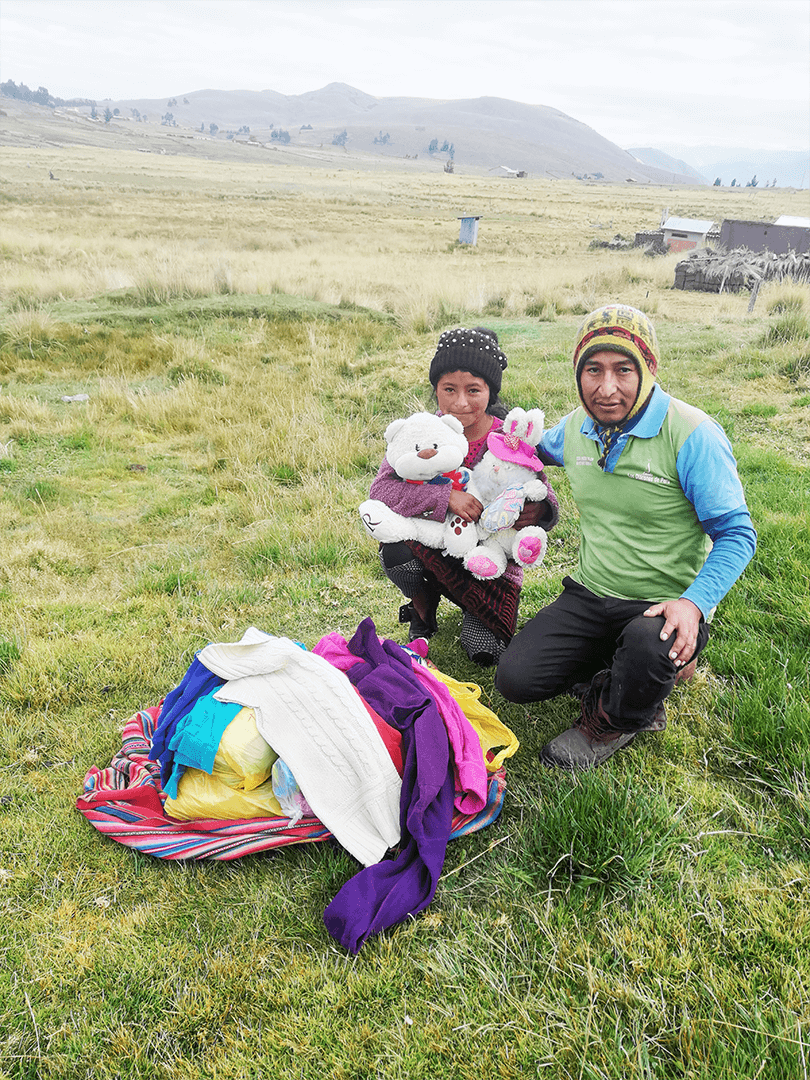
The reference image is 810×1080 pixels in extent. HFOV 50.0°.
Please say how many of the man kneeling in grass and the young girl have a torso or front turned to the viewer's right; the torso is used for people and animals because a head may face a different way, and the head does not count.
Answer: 0

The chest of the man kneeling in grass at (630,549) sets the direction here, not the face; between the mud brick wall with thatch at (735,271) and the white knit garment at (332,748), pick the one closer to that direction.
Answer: the white knit garment

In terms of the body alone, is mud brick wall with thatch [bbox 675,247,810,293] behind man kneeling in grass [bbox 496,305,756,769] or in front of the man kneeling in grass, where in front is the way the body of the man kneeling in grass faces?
behind

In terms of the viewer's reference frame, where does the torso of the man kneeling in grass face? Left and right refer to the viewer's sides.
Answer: facing the viewer and to the left of the viewer

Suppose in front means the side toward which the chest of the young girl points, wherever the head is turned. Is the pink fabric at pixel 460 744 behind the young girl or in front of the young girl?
in front

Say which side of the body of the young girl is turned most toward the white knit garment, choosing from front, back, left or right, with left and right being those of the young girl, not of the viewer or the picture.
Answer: front

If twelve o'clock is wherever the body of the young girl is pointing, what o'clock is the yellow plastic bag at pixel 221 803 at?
The yellow plastic bag is roughly at 1 o'clock from the young girl.

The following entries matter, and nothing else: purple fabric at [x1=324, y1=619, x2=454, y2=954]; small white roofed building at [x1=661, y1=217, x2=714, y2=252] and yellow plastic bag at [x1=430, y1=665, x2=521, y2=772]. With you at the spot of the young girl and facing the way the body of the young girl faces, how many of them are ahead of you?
2

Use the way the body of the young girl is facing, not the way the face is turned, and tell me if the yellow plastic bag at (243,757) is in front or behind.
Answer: in front

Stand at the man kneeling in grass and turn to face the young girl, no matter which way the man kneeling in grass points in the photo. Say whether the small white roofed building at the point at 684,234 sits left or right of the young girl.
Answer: right

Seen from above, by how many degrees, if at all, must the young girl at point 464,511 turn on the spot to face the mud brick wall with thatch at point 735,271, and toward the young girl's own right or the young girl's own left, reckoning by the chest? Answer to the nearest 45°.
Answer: approximately 180°

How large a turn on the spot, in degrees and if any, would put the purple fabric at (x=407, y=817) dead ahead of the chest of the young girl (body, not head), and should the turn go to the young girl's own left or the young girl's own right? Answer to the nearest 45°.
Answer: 0° — they already face it

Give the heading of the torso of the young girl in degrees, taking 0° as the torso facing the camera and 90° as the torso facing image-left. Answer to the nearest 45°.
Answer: approximately 0°
